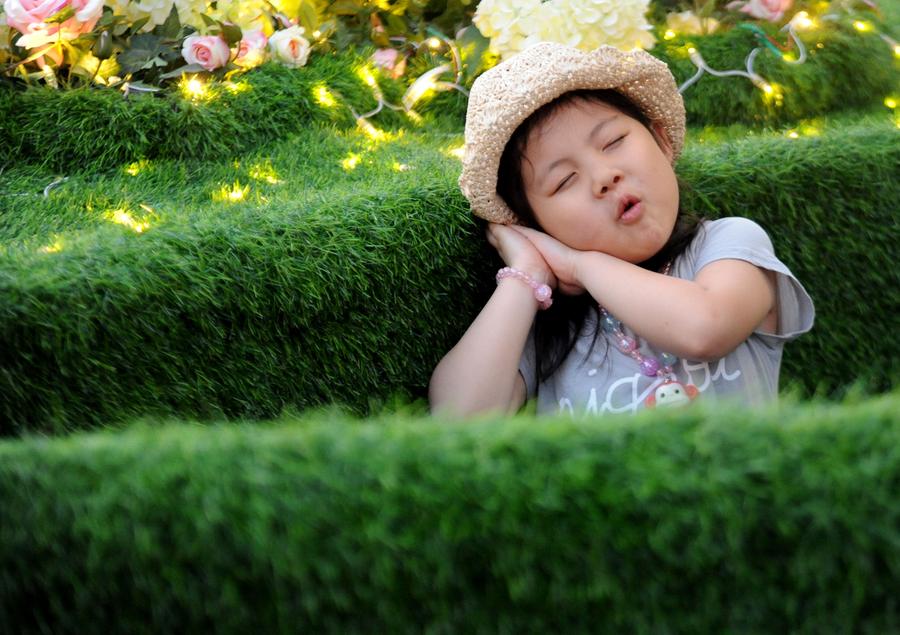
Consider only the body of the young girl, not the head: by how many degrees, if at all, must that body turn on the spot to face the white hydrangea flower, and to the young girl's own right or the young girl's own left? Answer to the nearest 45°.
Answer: approximately 180°

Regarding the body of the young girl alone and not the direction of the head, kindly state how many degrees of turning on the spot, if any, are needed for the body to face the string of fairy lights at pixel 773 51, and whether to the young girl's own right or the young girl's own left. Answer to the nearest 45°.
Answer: approximately 180°

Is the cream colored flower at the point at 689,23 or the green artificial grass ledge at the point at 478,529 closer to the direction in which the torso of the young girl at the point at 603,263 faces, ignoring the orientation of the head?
the green artificial grass ledge

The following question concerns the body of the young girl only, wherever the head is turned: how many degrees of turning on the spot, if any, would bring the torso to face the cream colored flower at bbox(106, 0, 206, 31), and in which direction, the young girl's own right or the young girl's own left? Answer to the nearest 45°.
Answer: approximately 135° to the young girl's own right

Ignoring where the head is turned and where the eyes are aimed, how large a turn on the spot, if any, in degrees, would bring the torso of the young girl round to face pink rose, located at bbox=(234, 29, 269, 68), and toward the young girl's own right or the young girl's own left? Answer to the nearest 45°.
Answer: approximately 135° to the young girl's own right

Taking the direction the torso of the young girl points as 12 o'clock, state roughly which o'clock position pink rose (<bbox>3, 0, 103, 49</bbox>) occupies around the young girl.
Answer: The pink rose is roughly at 4 o'clock from the young girl.

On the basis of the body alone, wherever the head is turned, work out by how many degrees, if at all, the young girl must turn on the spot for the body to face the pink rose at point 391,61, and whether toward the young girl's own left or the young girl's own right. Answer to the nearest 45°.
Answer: approximately 135° to the young girl's own right

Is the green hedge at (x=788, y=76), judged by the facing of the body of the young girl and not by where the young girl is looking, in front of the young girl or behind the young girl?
behind

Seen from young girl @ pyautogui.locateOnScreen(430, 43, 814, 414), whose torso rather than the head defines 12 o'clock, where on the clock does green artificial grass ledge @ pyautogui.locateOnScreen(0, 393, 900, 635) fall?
The green artificial grass ledge is roughly at 12 o'clock from the young girl.

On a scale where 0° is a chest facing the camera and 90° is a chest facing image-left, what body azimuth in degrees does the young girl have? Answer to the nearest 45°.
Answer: approximately 0°

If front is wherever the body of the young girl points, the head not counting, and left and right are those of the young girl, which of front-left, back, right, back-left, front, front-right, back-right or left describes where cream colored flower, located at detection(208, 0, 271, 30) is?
back-right

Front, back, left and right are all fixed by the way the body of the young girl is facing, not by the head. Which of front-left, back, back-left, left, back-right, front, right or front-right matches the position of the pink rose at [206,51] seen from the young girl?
back-right

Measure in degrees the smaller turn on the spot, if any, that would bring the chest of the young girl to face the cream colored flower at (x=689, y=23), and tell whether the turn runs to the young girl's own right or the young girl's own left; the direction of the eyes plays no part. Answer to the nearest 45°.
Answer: approximately 180°
